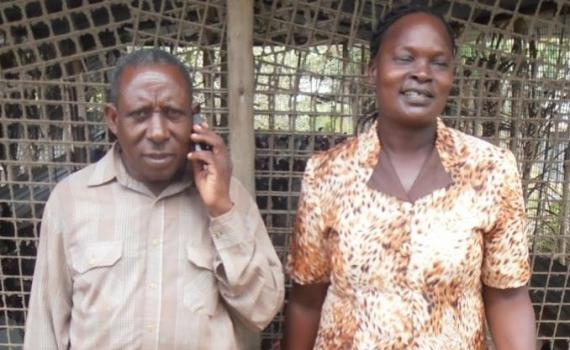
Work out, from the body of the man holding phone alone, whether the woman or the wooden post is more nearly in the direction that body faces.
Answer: the woman

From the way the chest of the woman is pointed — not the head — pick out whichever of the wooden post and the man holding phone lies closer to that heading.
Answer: the man holding phone

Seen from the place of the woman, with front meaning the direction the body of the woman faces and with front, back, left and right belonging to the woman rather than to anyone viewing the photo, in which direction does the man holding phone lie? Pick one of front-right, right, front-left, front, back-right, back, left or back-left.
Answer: right

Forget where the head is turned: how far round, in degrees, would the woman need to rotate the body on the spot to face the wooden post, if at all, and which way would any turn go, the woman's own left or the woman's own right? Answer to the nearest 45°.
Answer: approximately 135° to the woman's own right

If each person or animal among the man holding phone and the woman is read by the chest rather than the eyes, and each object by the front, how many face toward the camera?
2

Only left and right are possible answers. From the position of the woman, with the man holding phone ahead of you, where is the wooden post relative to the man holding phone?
right

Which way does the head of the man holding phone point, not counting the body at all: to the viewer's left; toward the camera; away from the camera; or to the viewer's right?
toward the camera

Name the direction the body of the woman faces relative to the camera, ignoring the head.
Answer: toward the camera

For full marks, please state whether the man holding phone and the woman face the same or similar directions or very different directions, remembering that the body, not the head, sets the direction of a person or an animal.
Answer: same or similar directions

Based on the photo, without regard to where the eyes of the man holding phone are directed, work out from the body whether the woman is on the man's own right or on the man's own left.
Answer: on the man's own left

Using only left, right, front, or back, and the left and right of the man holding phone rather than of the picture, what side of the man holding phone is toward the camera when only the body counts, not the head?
front

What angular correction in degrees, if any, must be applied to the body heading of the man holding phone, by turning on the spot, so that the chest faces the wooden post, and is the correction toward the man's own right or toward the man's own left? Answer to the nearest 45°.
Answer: approximately 135° to the man's own left
